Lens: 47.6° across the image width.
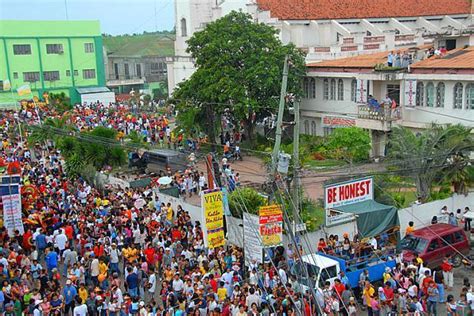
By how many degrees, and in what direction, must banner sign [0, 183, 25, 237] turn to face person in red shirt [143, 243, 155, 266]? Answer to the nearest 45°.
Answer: approximately 45° to its left

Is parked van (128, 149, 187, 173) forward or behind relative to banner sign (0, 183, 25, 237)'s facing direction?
behind

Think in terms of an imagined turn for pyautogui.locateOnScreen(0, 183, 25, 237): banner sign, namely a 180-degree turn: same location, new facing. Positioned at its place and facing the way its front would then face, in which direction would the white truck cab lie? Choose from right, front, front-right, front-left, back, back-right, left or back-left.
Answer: back-right

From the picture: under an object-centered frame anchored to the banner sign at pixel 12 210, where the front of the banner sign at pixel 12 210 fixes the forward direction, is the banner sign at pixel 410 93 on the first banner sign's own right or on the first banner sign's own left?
on the first banner sign's own left

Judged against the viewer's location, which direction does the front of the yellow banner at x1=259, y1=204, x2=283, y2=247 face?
facing the viewer

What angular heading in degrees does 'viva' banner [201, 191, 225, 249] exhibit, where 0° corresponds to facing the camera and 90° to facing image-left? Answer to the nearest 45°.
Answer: approximately 0°

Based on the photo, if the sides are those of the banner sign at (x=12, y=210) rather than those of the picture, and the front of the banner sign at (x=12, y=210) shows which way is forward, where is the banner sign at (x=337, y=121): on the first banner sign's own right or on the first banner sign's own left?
on the first banner sign's own left

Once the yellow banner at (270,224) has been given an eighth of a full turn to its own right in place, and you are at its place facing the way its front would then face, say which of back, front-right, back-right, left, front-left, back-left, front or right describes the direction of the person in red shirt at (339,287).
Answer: back-left

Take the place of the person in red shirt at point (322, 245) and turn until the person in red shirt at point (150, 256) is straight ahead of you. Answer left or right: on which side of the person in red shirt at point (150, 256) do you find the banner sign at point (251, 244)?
left

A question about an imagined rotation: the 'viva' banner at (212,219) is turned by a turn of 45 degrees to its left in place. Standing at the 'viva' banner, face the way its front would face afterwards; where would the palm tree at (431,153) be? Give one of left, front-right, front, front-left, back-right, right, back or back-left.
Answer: left

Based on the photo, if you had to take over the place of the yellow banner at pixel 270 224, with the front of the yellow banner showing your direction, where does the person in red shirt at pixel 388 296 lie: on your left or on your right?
on your left
